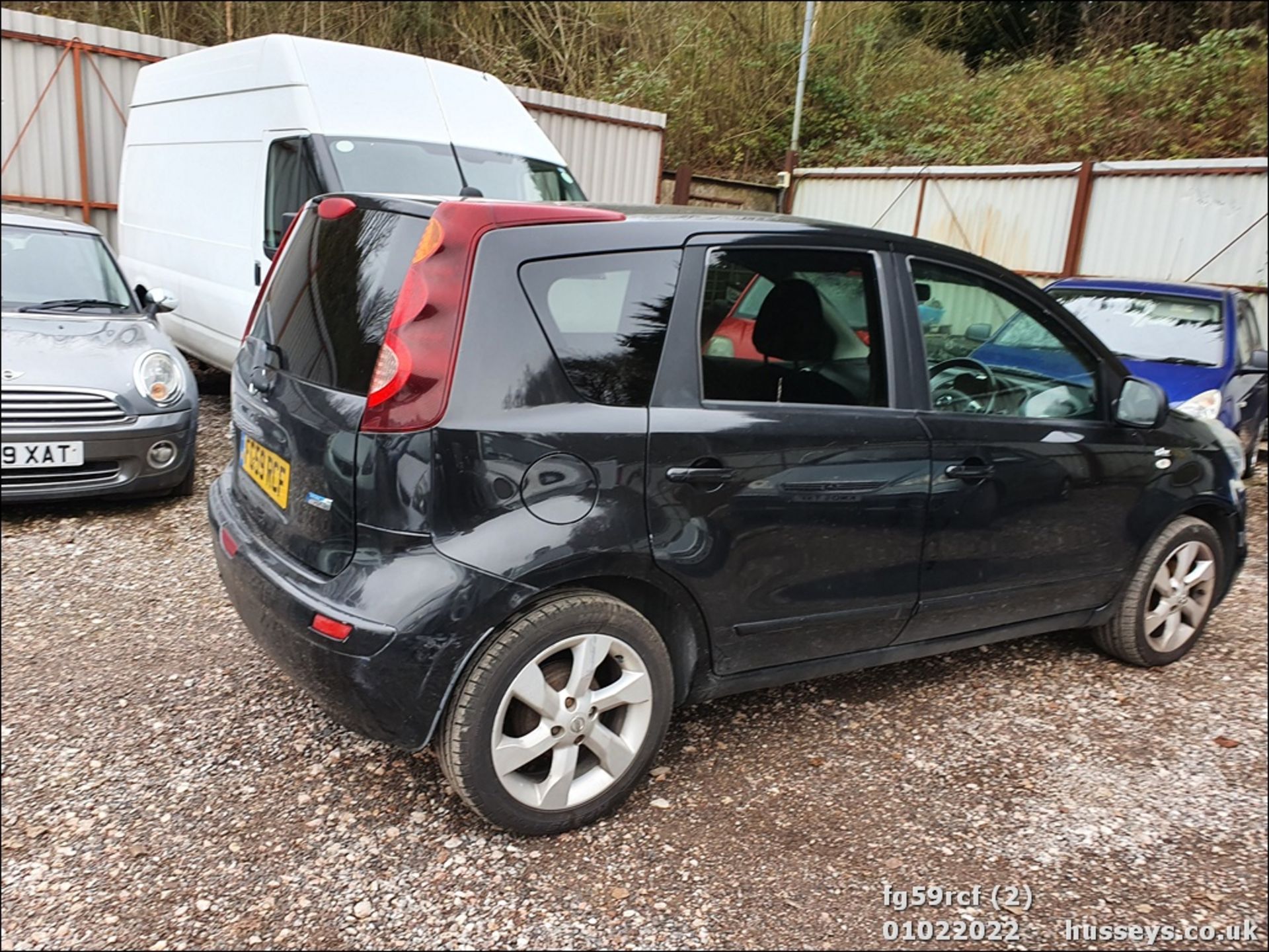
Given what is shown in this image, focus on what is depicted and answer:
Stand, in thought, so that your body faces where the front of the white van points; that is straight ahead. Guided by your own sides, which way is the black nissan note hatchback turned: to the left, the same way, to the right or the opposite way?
to the left

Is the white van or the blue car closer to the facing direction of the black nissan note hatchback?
the blue car

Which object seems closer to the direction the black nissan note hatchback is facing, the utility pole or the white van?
the utility pole

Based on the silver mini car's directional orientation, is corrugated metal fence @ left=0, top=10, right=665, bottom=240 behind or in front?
behind

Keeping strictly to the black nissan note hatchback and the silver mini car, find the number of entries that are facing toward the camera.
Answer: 1

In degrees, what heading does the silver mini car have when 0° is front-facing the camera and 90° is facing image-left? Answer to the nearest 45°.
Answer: approximately 0°

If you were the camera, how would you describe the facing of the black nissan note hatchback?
facing away from the viewer and to the right of the viewer

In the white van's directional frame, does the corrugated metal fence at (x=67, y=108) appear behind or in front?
behind

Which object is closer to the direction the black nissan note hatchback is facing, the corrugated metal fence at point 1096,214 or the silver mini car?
the corrugated metal fence

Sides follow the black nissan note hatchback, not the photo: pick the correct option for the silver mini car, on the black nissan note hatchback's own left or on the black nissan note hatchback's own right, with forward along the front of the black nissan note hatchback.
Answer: on the black nissan note hatchback's own left

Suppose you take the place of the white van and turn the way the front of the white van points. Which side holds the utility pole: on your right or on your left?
on your left

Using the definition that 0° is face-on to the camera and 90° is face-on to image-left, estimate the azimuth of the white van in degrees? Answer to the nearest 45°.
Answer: approximately 315°
